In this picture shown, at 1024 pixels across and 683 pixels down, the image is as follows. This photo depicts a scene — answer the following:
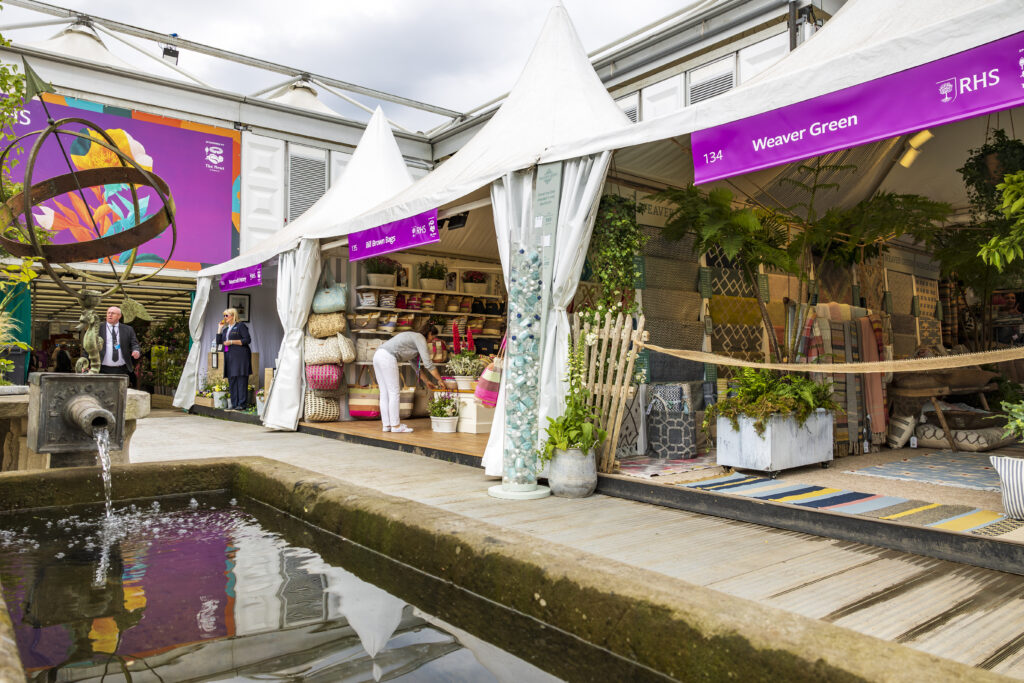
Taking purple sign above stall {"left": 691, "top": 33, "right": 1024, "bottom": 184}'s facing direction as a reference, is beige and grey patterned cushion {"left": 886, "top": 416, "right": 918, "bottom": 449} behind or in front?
behind

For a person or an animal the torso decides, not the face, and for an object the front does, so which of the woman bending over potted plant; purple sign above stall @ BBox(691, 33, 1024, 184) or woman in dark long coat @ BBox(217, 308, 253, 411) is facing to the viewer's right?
the woman bending over potted plant

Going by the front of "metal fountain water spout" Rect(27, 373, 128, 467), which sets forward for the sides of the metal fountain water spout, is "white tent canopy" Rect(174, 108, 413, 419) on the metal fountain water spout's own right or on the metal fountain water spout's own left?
on the metal fountain water spout's own left

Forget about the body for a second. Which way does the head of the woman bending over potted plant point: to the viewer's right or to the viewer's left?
to the viewer's right

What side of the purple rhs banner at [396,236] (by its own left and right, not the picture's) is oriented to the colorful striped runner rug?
left

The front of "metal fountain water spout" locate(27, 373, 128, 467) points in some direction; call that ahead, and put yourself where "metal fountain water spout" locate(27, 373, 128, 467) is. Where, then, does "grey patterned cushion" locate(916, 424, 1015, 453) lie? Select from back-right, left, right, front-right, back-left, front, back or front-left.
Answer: front-left

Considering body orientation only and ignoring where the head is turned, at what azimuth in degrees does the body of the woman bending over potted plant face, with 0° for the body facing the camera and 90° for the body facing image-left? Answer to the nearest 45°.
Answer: approximately 270°

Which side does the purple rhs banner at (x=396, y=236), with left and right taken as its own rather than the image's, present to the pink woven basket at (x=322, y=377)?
right

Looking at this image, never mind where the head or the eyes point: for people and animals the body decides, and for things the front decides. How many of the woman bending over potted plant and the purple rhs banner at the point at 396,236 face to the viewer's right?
1

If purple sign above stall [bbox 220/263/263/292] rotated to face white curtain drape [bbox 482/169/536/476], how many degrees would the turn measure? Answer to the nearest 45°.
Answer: approximately 45° to its left

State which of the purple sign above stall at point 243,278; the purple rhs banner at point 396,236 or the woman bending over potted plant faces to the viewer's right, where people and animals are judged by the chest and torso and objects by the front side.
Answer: the woman bending over potted plant

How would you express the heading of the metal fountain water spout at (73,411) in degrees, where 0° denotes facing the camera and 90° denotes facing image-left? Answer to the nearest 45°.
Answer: approximately 315°

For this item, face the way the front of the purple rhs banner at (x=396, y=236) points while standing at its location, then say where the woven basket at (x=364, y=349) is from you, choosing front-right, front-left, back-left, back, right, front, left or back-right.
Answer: back-right

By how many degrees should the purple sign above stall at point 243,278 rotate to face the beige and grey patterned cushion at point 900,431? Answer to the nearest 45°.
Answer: approximately 90° to its left

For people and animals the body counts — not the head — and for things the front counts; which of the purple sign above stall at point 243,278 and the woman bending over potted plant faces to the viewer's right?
the woman bending over potted plant
